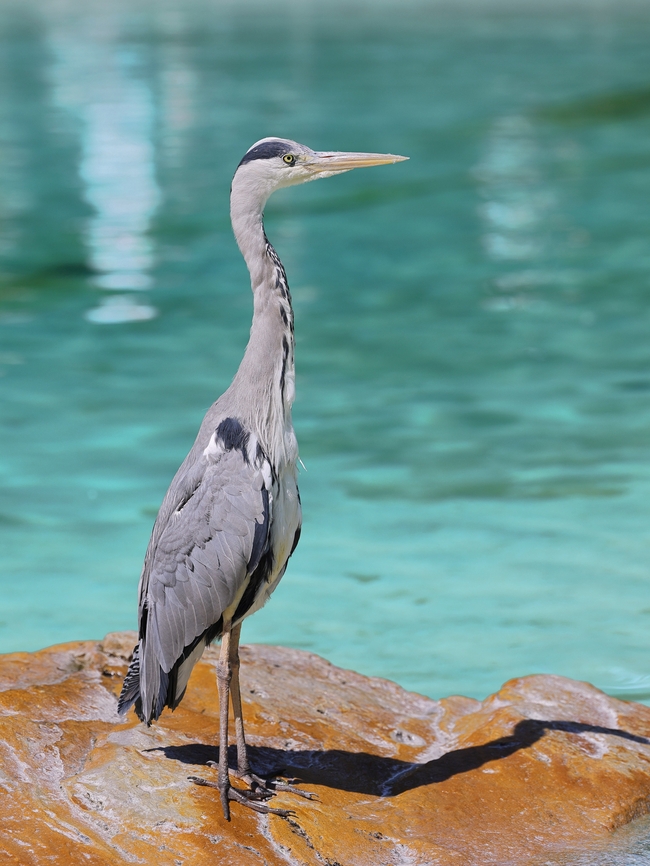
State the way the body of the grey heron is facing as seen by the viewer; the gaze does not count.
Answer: to the viewer's right
